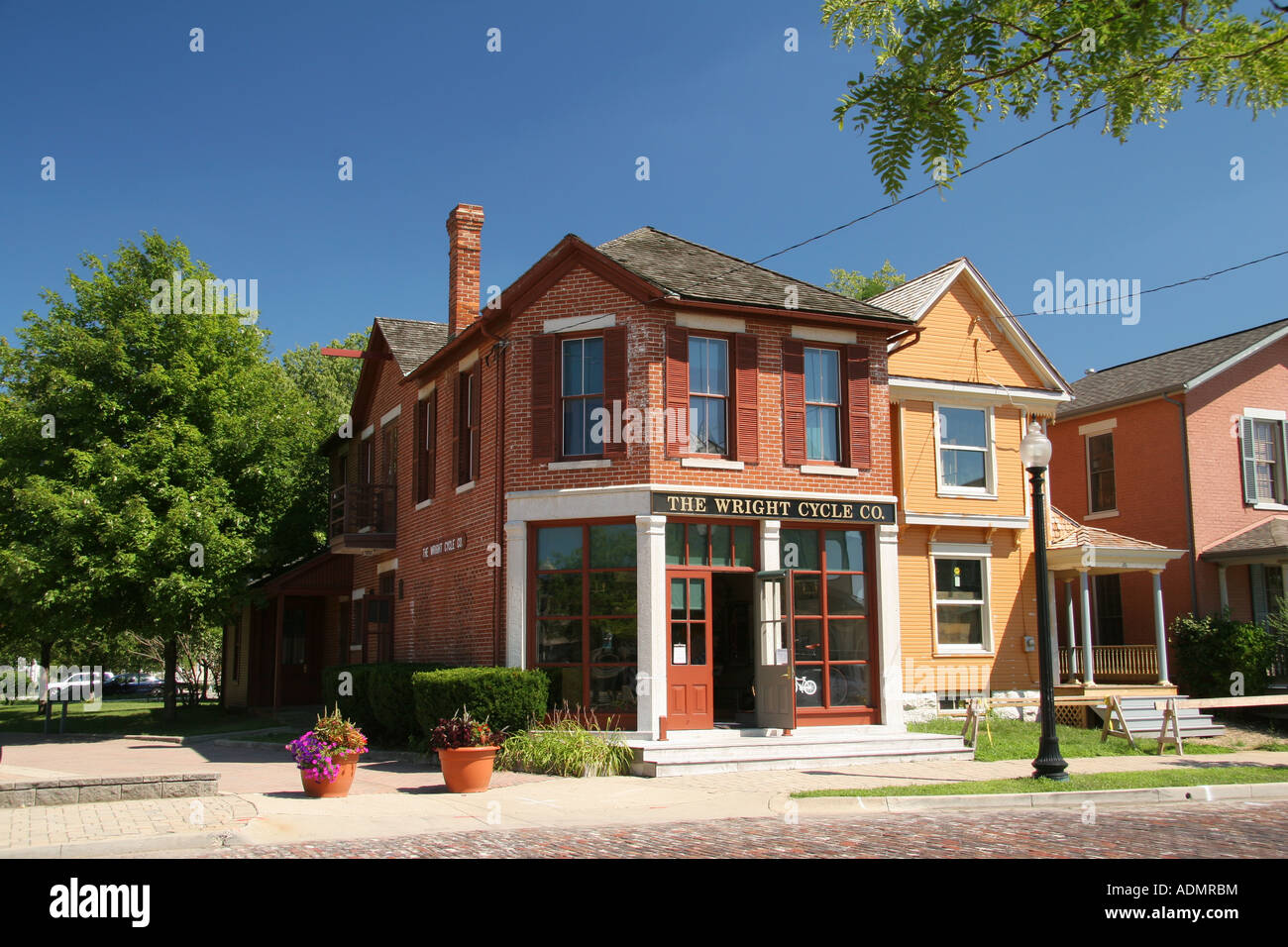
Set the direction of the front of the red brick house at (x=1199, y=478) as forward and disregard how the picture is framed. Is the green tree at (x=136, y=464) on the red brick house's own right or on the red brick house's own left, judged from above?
on the red brick house's own right

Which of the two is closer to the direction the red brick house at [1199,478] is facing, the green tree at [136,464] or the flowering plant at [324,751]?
the flowering plant

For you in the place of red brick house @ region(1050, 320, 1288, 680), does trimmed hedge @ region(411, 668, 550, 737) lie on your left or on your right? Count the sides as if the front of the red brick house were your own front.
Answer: on your right

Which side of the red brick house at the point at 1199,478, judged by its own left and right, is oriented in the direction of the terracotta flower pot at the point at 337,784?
right

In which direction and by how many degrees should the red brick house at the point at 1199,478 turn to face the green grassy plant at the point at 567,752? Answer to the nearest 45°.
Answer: approximately 90° to its right

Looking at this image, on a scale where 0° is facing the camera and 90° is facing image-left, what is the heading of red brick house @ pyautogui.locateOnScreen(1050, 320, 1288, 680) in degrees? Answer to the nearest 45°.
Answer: approximately 315°

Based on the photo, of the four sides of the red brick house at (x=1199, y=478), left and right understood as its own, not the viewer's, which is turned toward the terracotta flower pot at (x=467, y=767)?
right

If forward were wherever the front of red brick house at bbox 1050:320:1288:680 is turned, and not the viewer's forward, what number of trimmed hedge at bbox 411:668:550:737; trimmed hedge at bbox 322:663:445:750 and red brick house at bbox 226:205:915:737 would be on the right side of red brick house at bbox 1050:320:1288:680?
3
